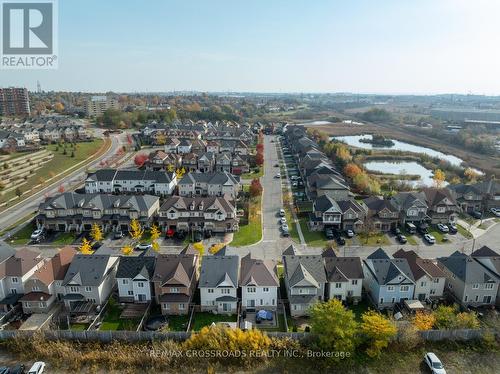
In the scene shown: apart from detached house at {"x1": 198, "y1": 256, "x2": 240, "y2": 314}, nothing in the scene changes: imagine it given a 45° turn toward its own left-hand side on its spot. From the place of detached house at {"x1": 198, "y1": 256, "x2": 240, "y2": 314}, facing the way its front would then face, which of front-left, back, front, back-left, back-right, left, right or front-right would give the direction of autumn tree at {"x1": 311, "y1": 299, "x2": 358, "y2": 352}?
back

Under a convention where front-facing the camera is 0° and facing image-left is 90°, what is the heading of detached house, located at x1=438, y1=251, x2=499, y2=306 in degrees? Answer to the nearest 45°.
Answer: approximately 180°

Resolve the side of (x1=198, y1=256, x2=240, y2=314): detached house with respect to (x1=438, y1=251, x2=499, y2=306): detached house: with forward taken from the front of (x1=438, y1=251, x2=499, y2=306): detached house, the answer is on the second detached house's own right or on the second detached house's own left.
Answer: on the second detached house's own left

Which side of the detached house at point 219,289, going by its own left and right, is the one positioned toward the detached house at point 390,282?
right

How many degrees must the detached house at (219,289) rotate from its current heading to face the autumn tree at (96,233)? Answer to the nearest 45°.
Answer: approximately 45° to its left

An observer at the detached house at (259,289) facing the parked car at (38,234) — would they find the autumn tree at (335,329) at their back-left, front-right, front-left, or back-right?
back-left

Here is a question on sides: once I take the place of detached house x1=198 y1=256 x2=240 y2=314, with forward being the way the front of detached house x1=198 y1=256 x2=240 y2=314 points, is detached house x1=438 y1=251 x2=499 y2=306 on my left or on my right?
on my right

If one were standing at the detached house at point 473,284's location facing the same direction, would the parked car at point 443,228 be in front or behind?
in front

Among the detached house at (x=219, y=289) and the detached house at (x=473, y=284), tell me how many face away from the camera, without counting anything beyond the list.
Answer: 2

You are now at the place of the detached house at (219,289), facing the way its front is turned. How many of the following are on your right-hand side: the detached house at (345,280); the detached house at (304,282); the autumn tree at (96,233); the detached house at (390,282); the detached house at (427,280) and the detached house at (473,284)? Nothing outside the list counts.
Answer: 5

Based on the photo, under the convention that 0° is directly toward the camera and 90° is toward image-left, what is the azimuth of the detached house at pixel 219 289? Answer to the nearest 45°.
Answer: approximately 180°

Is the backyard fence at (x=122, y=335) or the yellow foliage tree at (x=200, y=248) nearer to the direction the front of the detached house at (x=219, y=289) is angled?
the yellow foliage tree

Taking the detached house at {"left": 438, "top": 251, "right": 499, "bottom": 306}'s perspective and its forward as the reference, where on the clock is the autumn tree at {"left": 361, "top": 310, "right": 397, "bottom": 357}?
The autumn tree is roughly at 7 o'clock from the detached house.
